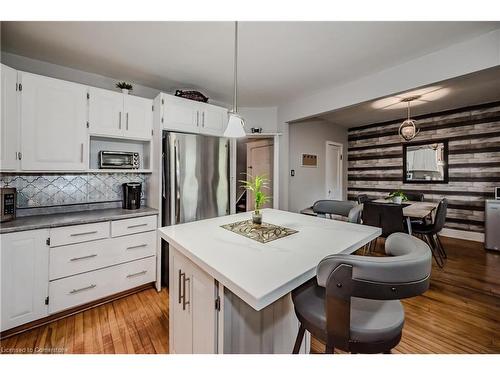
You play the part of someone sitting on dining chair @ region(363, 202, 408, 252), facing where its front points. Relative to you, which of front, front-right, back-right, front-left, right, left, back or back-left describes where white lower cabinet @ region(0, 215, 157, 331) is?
back

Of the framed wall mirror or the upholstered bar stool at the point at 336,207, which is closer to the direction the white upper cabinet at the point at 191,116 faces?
the upholstered bar stool

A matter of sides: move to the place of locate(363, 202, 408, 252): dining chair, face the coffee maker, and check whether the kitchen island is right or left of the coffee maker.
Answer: left

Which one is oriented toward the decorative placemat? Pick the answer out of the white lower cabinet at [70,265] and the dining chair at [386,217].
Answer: the white lower cabinet

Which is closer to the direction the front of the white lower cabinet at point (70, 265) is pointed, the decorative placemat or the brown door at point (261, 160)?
the decorative placemat
